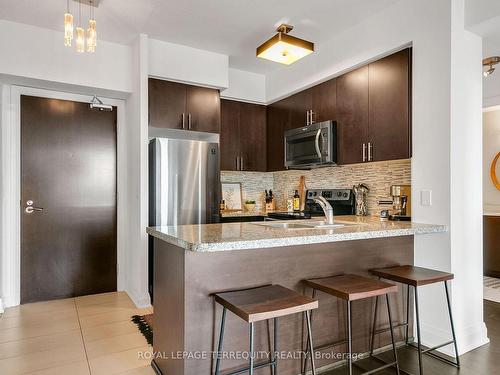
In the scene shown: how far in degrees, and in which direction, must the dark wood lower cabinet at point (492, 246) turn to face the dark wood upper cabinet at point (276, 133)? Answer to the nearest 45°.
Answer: approximately 45° to its right

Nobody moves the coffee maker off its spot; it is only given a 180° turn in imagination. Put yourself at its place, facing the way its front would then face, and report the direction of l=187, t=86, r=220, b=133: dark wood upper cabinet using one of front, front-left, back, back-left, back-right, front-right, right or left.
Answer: back-left

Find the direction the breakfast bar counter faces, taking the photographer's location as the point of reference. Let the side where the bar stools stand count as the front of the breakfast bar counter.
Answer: facing the viewer and to the right of the viewer

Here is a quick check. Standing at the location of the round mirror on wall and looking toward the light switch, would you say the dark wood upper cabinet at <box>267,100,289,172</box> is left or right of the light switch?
right

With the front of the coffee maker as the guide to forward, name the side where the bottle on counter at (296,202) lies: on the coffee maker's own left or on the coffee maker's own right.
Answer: on the coffee maker's own right

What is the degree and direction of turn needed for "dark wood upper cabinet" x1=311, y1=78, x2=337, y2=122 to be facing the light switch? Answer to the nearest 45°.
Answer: approximately 90° to its left

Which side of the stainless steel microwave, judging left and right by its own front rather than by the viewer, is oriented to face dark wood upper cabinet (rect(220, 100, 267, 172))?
right

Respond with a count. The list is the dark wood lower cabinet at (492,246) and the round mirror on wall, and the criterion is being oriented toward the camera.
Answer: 2

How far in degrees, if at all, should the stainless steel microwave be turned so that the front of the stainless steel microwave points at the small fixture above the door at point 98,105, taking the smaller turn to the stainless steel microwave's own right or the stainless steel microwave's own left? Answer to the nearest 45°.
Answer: approximately 45° to the stainless steel microwave's own right

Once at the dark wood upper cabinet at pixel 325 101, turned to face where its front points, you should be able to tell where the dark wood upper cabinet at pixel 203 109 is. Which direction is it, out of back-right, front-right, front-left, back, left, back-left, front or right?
front-right

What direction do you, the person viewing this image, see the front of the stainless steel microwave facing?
facing the viewer and to the left of the viewer

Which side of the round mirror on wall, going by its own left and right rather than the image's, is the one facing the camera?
front

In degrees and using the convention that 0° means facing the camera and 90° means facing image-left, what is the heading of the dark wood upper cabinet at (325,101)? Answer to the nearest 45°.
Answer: approximately 45°

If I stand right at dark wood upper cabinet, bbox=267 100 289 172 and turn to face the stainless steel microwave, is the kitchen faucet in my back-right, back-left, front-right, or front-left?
front-right

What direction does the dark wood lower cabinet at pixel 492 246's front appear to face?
toward the camera
